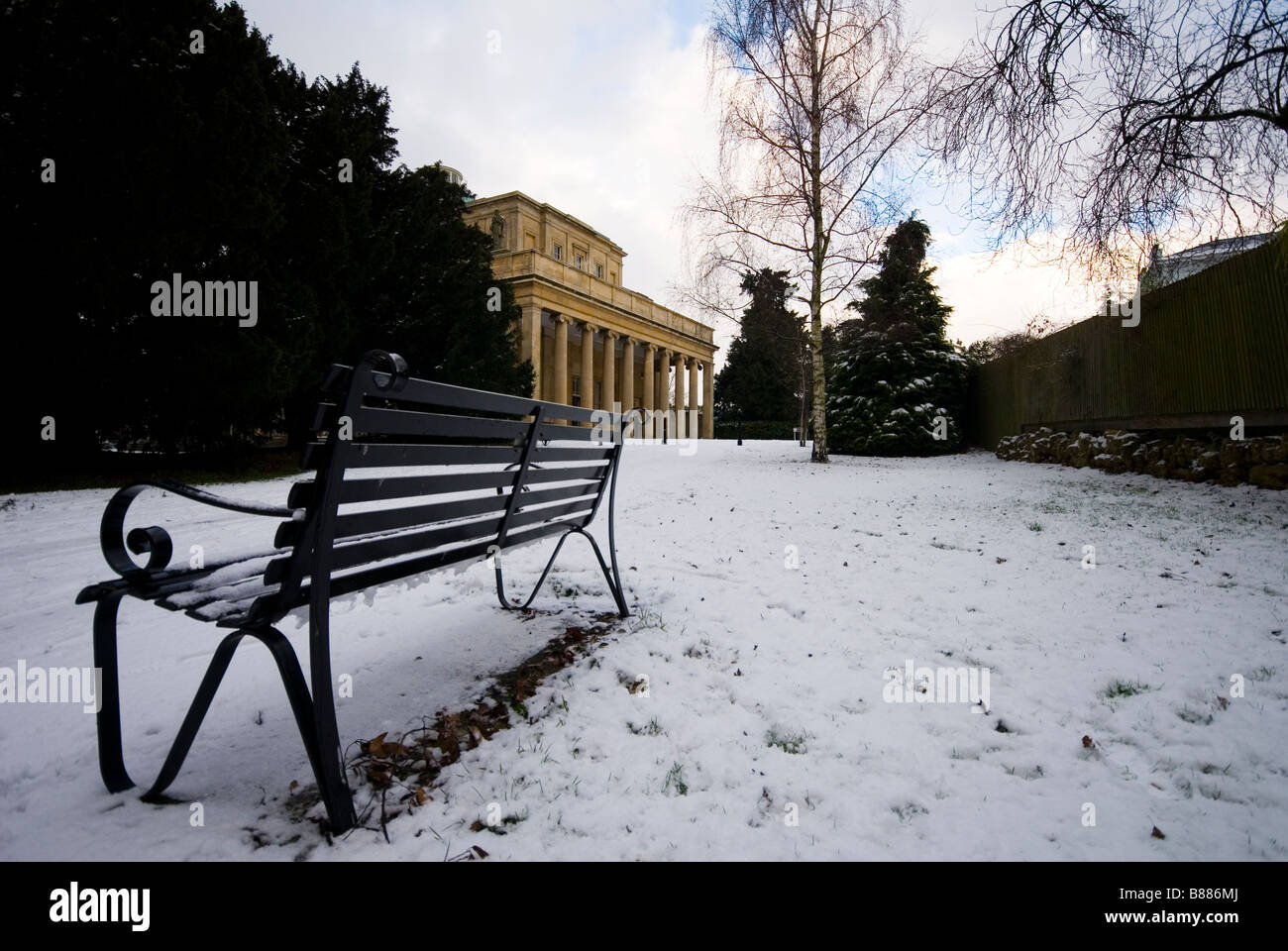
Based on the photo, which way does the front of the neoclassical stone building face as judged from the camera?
facing the viewer and to the right of the viewer

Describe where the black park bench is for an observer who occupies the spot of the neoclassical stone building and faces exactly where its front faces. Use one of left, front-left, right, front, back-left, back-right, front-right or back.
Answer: front-right

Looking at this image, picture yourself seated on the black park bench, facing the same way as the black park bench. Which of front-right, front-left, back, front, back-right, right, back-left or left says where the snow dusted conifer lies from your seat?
right

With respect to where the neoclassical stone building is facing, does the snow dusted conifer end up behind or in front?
in front

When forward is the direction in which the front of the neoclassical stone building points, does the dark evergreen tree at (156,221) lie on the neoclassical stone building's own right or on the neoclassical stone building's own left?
on the neoclassical stone building's own right

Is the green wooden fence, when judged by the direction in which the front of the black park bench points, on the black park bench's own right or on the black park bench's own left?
on the black park bench's own right

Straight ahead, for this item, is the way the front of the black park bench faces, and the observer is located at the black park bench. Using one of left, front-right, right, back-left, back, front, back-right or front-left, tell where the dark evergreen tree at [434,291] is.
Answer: front-right

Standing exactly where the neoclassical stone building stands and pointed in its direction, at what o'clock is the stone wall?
The stone wall is roughly at 1 o'clock from the neoclassical stone building.

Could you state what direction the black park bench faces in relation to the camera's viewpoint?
facing away from the viewer and to the left of the viewer

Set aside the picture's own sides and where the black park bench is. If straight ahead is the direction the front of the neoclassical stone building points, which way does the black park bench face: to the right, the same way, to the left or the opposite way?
the opposite way
